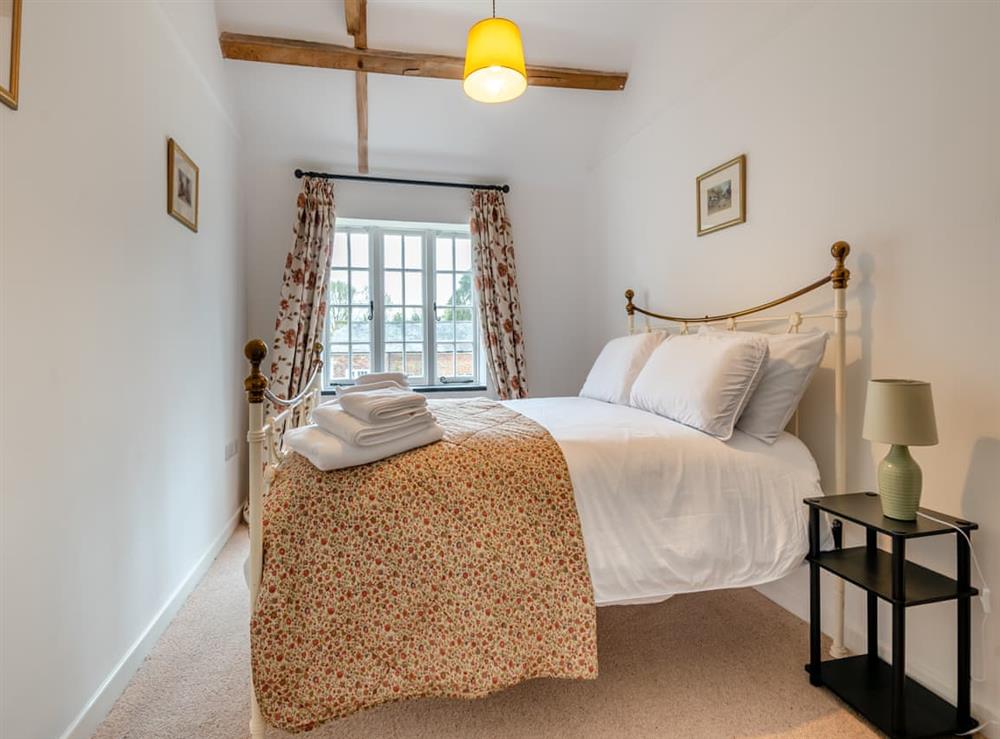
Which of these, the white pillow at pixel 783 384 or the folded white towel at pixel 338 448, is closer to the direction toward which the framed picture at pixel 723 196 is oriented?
the folded white towel

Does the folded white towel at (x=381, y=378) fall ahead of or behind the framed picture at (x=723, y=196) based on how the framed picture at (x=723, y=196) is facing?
ahead

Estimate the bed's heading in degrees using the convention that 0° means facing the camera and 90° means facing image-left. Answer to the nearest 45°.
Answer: approximately 90°

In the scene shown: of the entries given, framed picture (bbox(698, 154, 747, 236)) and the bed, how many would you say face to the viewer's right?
0

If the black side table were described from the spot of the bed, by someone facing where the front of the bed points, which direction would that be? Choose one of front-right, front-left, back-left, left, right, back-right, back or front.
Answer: back

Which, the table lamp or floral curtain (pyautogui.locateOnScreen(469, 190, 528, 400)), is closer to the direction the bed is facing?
the floral curtain

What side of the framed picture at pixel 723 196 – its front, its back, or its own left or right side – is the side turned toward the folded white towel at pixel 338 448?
front

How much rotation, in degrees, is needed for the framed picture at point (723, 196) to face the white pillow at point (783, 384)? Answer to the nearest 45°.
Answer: approximately 45° to its left

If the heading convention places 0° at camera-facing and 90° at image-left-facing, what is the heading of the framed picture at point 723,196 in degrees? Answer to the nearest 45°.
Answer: approximately 45°

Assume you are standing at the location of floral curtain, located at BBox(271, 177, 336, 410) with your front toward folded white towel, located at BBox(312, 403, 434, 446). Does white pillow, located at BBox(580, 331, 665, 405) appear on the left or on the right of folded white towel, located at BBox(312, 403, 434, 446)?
left
